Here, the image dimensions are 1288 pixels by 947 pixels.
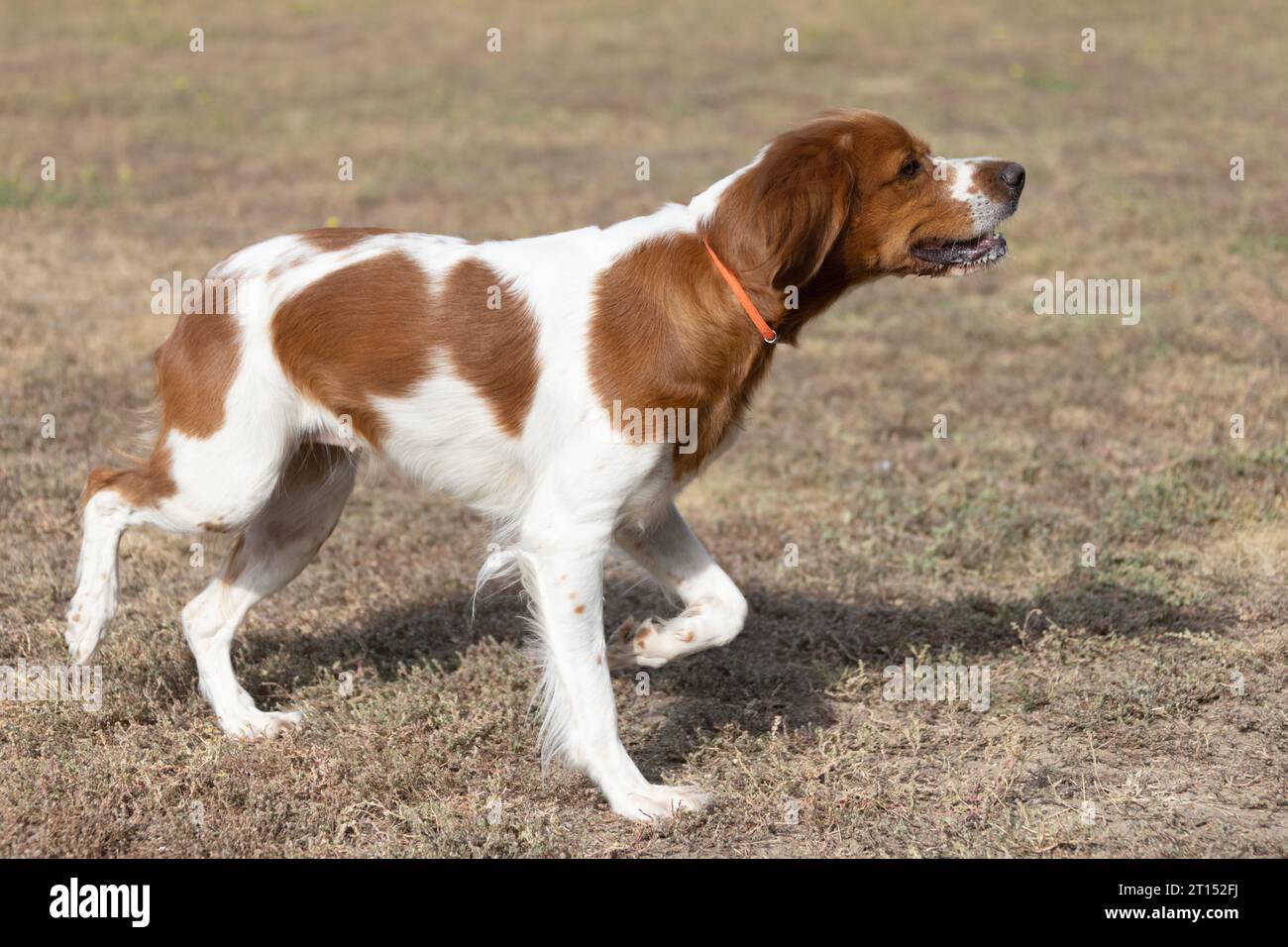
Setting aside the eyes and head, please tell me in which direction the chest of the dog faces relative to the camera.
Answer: to the viewer's right
